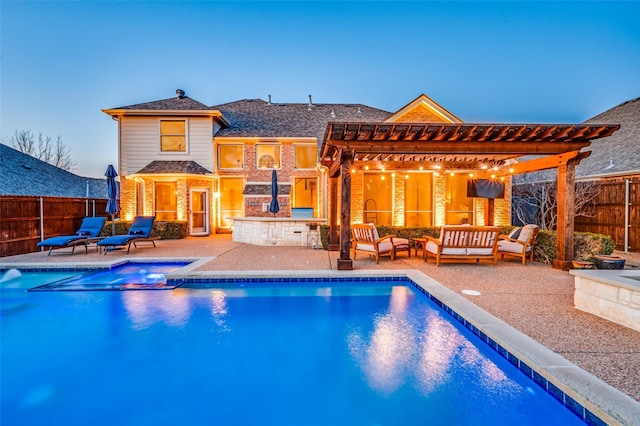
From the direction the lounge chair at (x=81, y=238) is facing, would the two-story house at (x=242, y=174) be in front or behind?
behind

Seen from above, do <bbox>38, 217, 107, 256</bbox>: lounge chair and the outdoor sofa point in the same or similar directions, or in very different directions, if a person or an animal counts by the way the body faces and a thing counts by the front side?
very different directions

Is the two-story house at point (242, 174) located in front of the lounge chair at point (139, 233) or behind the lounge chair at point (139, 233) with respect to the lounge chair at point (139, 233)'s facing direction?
behind

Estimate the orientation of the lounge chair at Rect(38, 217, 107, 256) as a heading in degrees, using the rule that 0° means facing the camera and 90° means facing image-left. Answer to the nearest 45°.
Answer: approximately 45°
